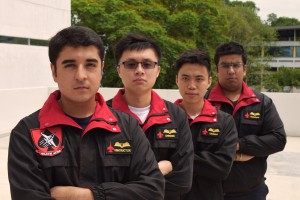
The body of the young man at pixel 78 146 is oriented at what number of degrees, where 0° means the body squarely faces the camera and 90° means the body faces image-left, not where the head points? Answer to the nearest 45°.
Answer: approximately 0°

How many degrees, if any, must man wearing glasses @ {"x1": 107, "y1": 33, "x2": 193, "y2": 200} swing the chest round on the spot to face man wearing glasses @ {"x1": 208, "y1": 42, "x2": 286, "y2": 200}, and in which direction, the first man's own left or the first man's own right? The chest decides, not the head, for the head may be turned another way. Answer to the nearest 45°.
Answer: approximately 135° to the first man's own left

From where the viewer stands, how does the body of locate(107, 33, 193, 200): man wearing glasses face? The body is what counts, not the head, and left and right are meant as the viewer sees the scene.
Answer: facing the viewer

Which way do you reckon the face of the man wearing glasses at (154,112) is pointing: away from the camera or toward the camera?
toward the camera

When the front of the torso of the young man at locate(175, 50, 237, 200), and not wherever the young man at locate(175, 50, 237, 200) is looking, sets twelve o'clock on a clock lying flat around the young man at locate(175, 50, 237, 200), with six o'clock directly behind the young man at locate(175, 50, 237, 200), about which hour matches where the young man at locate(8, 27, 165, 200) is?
the young man at locate(8, 27, 165, 200) is roughly at 1 o'clock from the young man at locate(175, 50, 237, 200).

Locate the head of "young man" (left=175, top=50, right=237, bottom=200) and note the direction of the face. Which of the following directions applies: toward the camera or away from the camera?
toward the camera

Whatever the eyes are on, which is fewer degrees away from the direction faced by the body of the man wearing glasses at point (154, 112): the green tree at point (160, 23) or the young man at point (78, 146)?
the young man

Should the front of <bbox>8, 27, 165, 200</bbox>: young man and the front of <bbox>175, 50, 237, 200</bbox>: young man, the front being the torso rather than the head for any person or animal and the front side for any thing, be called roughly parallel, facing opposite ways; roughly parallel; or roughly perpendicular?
roughly parallel

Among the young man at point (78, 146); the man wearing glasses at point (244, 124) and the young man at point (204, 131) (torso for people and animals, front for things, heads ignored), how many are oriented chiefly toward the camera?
3

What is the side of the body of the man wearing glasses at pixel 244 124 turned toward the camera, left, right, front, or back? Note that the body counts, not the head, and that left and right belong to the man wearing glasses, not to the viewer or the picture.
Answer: front

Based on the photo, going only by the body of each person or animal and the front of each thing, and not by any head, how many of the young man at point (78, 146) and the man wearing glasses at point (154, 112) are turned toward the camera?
2

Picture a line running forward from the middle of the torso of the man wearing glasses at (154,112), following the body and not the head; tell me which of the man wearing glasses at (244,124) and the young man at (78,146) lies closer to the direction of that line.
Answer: the young man

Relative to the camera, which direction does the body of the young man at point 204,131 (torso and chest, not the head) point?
toward the camera

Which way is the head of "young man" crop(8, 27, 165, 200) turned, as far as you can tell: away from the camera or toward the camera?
toward the camera

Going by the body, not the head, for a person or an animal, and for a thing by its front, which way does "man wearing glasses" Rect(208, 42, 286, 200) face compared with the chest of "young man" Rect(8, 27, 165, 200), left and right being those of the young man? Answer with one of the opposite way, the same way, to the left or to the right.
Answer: the same way

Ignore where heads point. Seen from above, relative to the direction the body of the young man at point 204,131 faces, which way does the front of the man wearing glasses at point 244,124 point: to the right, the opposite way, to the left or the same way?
the same way
